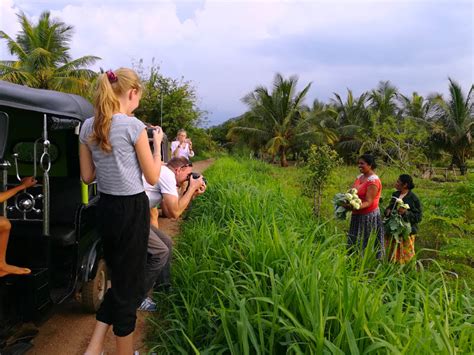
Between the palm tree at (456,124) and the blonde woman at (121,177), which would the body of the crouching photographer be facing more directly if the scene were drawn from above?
the palm tree

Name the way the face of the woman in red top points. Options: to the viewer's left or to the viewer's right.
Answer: to the viewer's left

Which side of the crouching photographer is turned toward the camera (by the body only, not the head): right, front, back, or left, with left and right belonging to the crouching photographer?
right

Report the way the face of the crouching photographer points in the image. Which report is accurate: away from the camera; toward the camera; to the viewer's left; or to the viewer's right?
to the viewer's right

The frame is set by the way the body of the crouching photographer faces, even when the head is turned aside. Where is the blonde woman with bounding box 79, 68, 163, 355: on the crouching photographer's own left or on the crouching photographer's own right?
on the crouching photographer's own right

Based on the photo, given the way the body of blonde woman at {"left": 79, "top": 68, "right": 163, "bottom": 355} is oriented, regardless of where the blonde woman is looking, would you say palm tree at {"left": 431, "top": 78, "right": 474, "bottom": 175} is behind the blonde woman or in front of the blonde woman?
in front

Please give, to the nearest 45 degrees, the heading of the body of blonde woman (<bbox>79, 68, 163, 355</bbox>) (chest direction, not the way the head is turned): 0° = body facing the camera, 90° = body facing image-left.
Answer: approximately 225°

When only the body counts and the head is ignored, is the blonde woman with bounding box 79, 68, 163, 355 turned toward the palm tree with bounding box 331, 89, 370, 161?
yes

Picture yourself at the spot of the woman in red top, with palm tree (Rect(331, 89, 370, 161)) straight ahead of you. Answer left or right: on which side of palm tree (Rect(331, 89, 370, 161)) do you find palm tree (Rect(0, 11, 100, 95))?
left

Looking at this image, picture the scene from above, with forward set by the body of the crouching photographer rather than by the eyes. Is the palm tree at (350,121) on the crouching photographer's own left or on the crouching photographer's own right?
on the crouching photographer's own left

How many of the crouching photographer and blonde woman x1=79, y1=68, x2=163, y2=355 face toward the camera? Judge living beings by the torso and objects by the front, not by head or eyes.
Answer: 0
